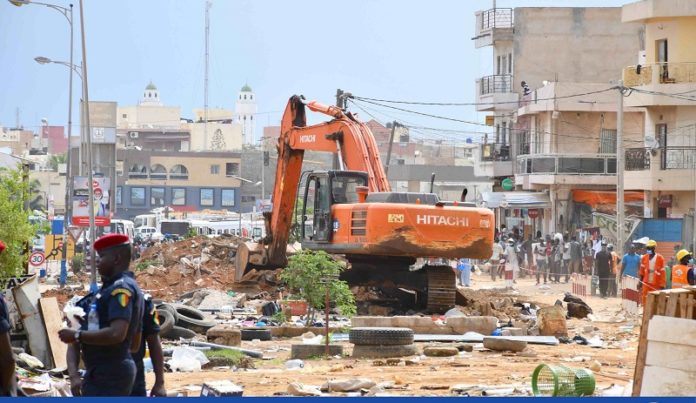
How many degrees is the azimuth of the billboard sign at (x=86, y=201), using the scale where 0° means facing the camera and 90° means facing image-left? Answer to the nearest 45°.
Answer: approximately 0°

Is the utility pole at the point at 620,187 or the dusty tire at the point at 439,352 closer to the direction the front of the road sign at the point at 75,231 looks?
the dusty tire
